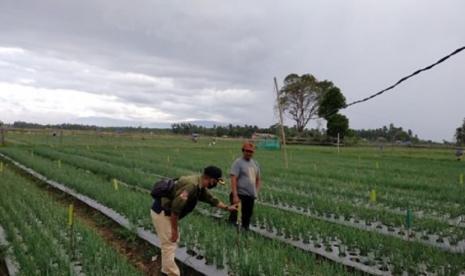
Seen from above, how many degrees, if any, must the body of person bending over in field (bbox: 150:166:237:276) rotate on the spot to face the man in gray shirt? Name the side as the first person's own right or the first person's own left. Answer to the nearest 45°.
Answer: approximately 45° to the first person's own left

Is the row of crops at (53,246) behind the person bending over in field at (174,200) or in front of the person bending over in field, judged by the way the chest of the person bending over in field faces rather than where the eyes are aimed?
behind

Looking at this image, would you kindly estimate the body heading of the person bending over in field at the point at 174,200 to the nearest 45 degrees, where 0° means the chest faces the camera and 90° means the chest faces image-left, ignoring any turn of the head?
approximately 270°

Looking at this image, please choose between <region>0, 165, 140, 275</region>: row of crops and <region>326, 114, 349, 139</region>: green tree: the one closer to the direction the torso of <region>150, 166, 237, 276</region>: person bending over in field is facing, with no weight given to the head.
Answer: the green tree

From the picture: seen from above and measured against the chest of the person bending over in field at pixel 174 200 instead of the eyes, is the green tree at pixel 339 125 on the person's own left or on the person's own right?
on the person's own left

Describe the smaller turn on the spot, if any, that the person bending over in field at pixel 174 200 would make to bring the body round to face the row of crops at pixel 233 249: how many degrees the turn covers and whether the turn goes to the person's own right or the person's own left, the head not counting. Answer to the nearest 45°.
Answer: approximately 45° to the person's own left

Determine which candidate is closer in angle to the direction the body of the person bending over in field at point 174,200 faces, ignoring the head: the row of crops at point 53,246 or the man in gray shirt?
the man in gray shirt
